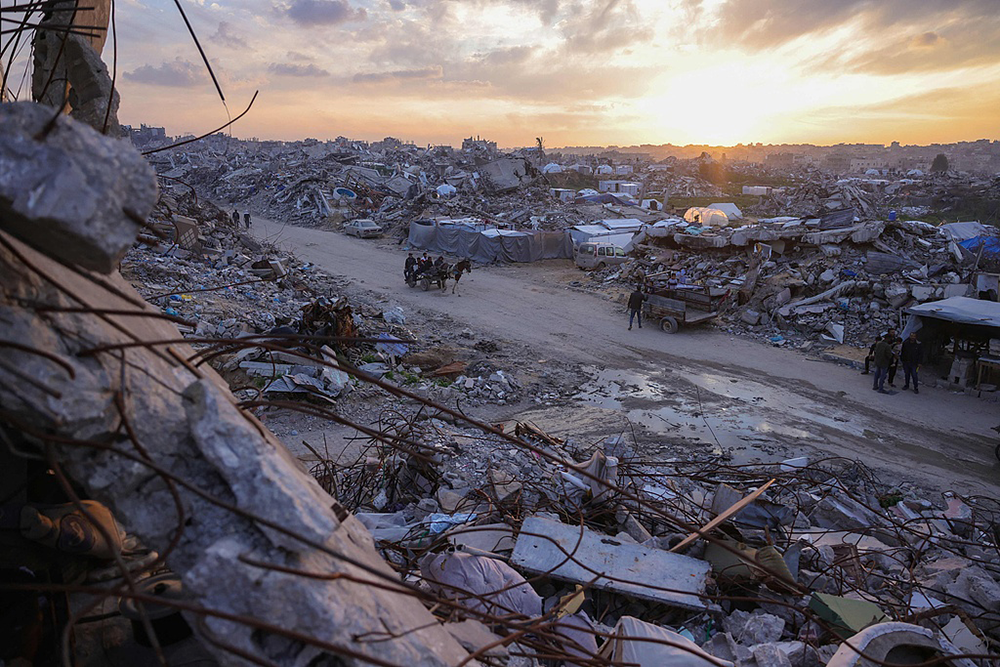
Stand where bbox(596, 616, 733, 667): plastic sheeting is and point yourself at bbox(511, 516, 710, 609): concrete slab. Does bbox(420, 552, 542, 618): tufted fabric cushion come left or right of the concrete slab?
left

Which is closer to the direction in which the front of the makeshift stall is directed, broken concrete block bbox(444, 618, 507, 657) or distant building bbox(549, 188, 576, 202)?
the broken concrete block

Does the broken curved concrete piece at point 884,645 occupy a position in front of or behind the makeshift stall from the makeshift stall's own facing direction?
in front

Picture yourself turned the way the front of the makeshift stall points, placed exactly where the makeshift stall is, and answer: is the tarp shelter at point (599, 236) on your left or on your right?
on your right

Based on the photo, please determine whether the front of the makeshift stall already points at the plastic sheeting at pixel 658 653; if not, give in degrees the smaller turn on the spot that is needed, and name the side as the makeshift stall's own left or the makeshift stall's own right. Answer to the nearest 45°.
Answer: approximately 45° to the makeshift stall's own left

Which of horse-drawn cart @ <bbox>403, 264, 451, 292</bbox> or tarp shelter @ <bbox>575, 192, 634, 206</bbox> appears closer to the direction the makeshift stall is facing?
the horse-drawn cart

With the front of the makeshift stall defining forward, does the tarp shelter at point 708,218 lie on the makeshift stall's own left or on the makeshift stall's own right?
on the makeshift stall's own right

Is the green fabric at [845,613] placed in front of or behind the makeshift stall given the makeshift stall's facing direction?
in front

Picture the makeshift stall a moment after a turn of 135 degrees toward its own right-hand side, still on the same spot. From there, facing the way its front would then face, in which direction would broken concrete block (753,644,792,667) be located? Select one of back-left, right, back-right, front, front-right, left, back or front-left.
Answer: back

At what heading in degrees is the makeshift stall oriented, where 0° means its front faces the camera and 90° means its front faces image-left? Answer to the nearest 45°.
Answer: approximately 45°

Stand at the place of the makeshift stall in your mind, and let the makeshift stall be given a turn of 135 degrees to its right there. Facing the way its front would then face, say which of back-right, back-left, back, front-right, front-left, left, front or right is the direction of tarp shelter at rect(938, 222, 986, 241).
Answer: front
